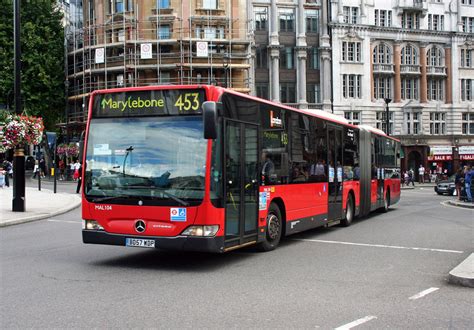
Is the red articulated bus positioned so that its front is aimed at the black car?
no

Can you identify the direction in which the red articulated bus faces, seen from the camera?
facing the viewer and to the left of the viewer

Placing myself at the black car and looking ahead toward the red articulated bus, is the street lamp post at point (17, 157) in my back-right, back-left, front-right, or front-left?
front-right

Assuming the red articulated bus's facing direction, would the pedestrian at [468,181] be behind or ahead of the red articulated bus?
behind

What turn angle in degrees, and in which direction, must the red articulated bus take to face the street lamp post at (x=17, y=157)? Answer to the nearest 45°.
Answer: approximately 90° to its right

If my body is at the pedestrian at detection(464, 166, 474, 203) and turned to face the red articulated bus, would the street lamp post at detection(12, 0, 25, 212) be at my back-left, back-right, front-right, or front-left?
front-right
